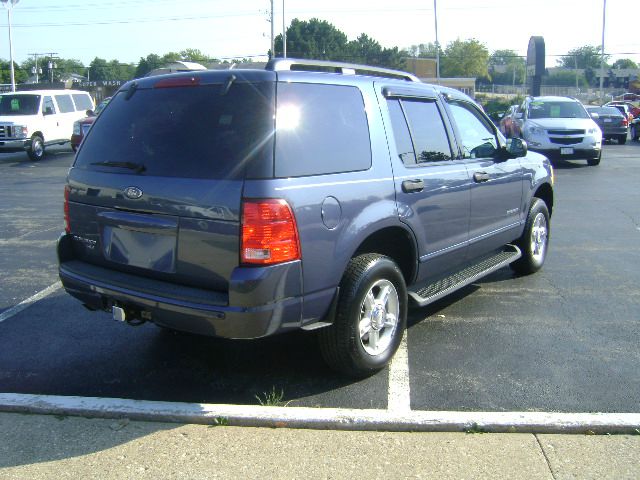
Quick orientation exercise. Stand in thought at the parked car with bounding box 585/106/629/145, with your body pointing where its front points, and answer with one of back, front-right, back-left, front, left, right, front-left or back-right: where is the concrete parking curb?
back

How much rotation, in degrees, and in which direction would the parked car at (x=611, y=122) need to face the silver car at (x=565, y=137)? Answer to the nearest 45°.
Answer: approximately 180°

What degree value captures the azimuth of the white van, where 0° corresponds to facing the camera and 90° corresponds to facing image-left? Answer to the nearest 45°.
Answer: approximately 45°

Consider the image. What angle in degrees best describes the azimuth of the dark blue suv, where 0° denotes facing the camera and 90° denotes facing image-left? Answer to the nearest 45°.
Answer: approximately 225°

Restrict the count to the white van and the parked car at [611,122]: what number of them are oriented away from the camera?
1

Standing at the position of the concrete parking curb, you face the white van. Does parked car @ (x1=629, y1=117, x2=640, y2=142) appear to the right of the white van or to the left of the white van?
right

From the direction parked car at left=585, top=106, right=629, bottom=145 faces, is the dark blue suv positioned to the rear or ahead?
to the rear

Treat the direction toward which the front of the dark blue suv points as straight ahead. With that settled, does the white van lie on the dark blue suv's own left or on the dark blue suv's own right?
on the dark blue suv's own left

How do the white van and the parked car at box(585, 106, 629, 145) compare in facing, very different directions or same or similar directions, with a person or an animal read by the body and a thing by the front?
very different directions

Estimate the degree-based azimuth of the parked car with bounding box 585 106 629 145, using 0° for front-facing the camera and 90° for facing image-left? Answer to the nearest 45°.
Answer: approximately 180°

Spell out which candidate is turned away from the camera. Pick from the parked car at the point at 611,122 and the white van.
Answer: the parked car
